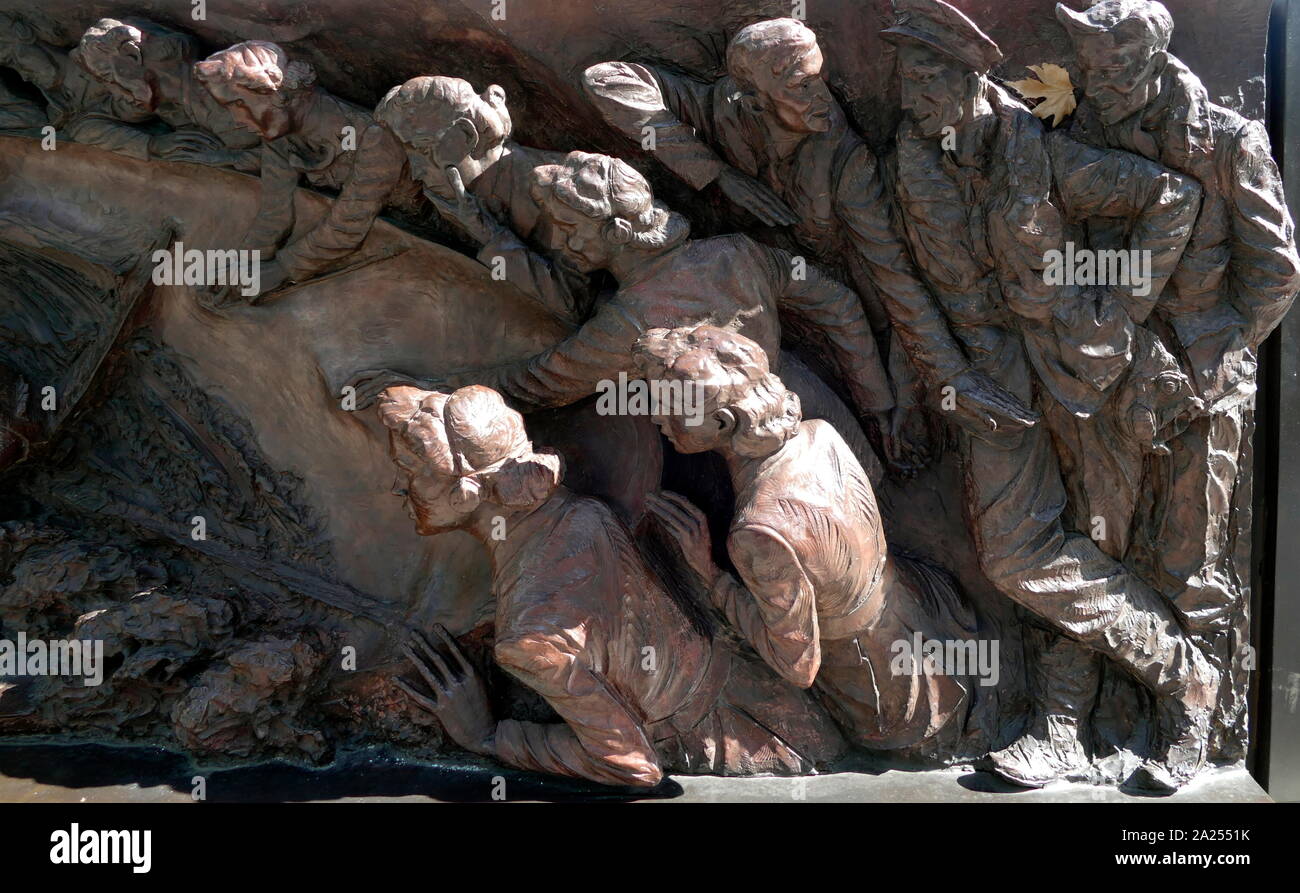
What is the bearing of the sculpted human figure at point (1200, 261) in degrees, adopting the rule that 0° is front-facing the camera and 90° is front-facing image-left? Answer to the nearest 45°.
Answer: approximately 45°

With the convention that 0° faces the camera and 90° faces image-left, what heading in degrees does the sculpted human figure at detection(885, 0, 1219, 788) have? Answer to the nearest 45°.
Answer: approximately 45°

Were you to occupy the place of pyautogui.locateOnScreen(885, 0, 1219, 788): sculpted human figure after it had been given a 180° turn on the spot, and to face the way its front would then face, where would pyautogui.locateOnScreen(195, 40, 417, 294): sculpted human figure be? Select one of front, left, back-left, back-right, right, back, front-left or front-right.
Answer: back-left

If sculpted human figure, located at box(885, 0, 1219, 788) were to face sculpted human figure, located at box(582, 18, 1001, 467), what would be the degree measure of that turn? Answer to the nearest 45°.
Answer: approximately 45° to its right
